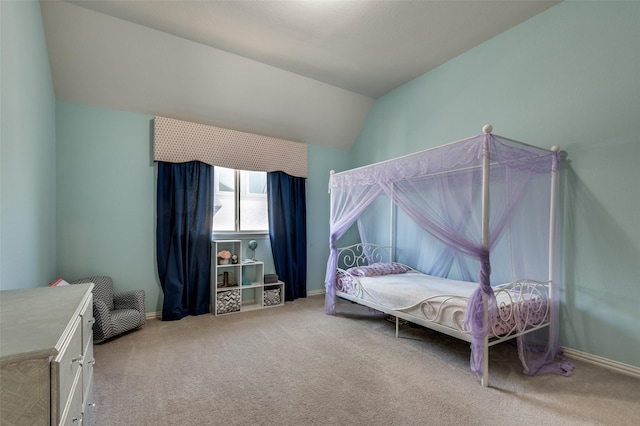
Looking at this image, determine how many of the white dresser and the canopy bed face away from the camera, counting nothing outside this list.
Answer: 0

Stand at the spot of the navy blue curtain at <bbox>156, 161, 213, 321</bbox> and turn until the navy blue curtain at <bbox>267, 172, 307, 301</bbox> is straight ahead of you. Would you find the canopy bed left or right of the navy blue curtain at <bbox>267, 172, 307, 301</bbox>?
right

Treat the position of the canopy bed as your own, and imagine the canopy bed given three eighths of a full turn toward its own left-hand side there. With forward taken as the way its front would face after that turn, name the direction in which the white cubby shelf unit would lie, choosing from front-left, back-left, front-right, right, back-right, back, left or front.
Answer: left

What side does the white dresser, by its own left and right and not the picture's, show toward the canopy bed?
front

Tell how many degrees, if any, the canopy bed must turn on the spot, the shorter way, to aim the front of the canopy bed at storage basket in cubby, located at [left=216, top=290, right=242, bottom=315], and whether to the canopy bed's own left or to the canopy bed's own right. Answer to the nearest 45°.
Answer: approximately 135° to the canopy bed's own right

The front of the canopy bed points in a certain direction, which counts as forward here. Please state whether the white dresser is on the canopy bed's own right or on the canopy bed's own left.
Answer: on the canopy bed's own right

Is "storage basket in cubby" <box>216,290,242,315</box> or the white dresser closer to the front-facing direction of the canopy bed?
the white dresser

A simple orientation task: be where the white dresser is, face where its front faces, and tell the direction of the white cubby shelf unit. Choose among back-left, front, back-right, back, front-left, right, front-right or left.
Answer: front-left

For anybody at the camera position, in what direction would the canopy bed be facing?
facing the viewer and to the right of the viewer

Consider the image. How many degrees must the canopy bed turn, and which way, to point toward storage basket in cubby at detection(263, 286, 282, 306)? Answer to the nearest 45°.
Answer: approximately 135° to its right

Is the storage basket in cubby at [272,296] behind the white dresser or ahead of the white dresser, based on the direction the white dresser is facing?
ahead

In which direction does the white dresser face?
to the viewer's right

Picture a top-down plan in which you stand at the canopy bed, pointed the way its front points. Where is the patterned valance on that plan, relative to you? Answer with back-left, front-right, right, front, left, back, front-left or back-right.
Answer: back-right

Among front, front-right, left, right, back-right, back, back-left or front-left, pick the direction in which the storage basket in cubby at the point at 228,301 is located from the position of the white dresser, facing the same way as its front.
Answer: front-left

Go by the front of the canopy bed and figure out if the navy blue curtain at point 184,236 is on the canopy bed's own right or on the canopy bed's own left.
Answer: on the canopy bed's own right
